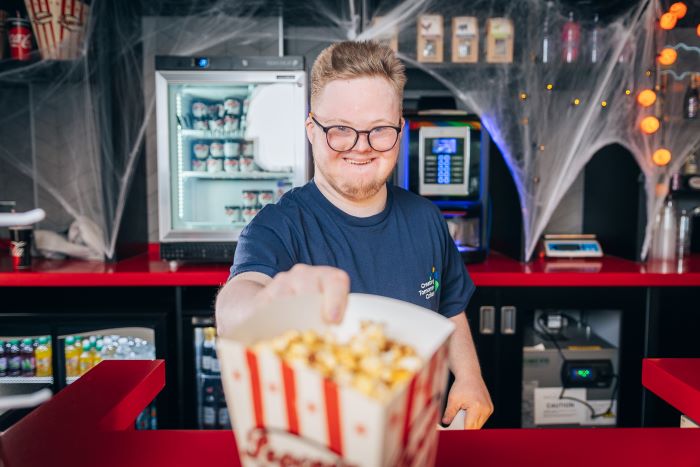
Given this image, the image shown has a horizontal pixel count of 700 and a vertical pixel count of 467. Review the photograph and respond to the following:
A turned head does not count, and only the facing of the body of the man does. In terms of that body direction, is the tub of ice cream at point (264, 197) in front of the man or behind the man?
behind

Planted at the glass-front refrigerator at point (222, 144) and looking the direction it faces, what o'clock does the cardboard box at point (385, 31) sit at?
The cardboard box is roughly at 10 o'clock from the glass-front refrigerator.

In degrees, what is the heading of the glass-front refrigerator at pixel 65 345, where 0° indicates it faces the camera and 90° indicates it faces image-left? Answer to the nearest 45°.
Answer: approximately 0°

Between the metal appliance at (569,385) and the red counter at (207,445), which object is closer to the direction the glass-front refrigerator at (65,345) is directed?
the red counter

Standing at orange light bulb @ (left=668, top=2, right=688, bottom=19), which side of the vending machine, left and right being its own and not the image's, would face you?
left

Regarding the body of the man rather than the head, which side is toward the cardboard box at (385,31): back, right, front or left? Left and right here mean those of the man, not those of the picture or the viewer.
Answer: back
